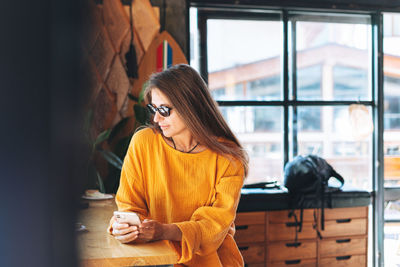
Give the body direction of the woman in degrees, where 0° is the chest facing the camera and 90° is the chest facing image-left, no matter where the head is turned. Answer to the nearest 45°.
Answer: approximately 45°

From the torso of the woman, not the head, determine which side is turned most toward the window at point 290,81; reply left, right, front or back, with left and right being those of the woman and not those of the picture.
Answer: back

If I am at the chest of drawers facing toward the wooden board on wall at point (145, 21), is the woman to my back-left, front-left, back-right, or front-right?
front-left

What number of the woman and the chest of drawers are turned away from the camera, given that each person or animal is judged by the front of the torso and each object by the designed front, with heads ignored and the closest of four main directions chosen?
0

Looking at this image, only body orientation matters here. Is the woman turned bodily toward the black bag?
no

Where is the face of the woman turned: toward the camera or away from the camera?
toward the camera

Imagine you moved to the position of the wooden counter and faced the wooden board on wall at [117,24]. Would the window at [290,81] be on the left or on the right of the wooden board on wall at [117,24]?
right

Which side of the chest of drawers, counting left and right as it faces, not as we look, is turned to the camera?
front

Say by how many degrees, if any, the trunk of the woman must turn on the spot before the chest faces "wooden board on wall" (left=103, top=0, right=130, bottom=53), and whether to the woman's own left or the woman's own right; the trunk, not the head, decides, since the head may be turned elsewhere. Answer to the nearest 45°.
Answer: approximately 135° to the woman's own right

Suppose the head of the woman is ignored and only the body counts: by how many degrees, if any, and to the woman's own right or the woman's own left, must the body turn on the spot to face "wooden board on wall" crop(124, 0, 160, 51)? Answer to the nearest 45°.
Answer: approximately 135° to the woman's own right

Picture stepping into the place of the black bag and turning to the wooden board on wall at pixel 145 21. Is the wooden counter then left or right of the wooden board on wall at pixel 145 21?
left

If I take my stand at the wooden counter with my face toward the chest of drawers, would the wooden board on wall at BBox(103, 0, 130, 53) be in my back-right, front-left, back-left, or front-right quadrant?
front-left
